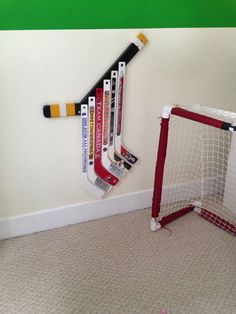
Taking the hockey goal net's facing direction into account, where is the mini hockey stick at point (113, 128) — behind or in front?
in front

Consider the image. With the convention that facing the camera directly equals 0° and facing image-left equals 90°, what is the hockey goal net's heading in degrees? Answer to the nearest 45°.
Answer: approximately 45°

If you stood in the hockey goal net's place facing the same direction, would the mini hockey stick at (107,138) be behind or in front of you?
in front

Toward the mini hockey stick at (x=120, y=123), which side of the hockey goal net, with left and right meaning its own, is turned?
right

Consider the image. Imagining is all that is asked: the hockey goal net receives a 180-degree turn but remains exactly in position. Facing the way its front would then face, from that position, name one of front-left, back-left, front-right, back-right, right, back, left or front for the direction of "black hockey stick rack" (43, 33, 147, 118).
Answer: back
